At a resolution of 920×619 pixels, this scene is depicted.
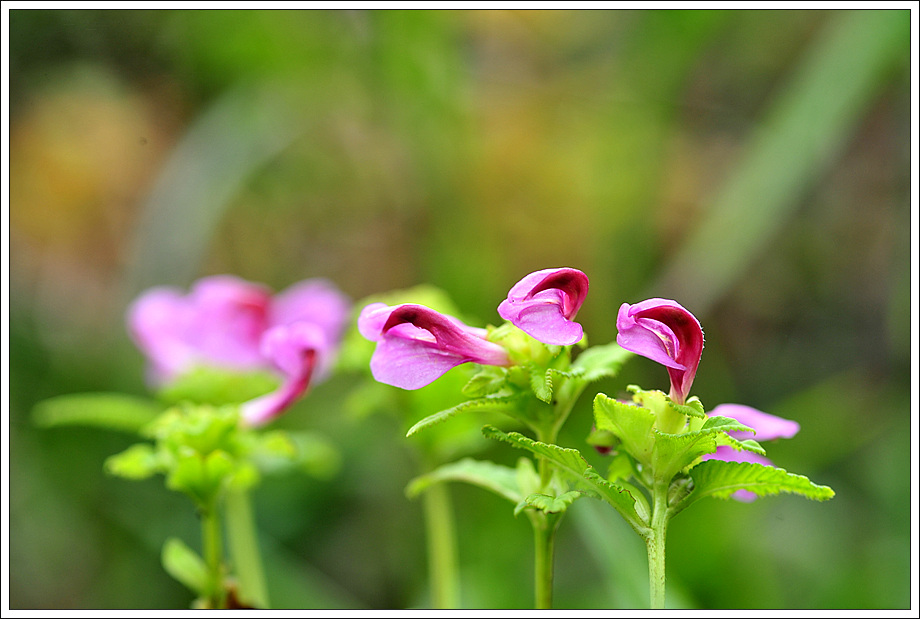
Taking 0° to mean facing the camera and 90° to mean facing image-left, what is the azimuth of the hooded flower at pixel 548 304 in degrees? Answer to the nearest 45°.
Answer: approximately 45°

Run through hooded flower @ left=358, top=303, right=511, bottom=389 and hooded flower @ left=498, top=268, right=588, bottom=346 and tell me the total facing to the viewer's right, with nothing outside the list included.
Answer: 0

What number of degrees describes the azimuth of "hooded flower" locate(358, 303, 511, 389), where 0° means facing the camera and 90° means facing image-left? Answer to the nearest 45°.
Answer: approximately 90°
